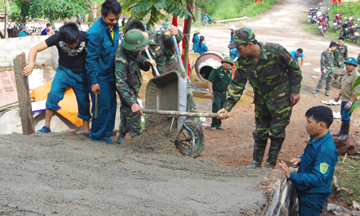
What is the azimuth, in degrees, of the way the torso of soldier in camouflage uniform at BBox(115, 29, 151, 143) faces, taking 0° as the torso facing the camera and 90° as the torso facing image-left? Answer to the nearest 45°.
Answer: approximately 315°

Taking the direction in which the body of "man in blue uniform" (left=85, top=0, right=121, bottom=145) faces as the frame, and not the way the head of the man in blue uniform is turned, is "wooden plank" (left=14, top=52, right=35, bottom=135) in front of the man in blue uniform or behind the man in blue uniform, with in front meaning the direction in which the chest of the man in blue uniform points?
behind

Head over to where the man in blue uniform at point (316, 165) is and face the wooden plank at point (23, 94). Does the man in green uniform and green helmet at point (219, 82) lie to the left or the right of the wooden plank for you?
right

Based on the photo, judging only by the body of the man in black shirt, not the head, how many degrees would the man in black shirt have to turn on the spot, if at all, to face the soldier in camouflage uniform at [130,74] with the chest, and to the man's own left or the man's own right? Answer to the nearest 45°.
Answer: approximately 45° to the man's own left

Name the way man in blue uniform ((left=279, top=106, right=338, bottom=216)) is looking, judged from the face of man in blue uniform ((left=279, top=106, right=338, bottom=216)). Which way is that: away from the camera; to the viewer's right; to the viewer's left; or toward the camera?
to the viewer's left

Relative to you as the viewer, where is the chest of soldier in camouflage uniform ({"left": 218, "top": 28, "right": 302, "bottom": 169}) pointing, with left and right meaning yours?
facing the viewer and to the left of the viewer

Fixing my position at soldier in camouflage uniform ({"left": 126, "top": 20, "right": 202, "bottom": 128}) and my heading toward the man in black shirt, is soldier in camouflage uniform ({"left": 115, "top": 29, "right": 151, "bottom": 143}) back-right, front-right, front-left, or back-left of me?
front-left

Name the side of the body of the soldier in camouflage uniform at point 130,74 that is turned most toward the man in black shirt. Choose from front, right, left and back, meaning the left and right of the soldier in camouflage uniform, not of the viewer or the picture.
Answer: back

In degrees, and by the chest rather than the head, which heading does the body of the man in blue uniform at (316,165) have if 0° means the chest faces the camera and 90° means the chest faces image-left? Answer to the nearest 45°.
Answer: approximately 90°

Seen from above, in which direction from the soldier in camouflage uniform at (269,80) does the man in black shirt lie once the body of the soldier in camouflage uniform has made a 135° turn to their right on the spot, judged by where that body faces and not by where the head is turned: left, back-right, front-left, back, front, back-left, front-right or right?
left

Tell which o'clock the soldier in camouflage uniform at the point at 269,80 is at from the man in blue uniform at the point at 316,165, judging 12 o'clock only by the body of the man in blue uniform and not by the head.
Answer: The soldier in camouflage uniform is roughly at 2 o'clock from the man in blue uniform.
